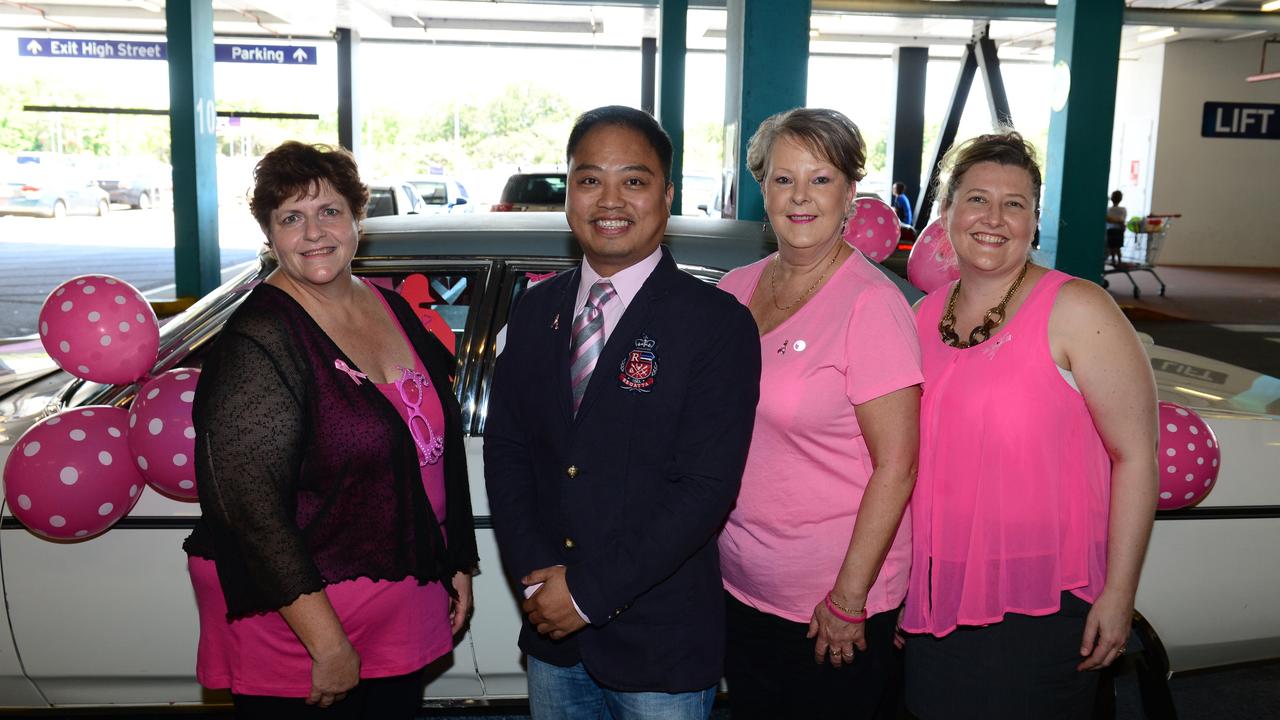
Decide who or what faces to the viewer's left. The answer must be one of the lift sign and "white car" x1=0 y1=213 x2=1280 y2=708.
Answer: the white car

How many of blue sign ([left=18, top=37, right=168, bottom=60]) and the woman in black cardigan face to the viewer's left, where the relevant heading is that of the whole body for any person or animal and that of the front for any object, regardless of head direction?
0

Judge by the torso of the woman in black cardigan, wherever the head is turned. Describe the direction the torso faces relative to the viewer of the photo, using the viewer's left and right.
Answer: facing the viewer and to the right of the viewer

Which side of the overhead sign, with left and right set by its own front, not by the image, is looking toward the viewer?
front

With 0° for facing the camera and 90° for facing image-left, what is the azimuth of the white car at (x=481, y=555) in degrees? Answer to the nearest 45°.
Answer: approximately 90°

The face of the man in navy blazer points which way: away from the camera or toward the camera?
toward the camera

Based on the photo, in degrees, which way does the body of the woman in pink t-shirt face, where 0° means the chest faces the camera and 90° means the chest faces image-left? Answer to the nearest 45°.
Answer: approximately 45°

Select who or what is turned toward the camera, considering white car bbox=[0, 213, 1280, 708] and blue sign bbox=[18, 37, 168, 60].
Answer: the blue sign

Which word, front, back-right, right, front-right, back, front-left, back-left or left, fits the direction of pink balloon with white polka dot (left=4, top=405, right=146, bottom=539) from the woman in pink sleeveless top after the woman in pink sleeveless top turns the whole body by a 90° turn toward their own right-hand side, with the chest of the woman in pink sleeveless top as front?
front-left

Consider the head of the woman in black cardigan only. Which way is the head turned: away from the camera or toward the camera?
toward the camera

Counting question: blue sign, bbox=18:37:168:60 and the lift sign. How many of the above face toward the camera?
2
